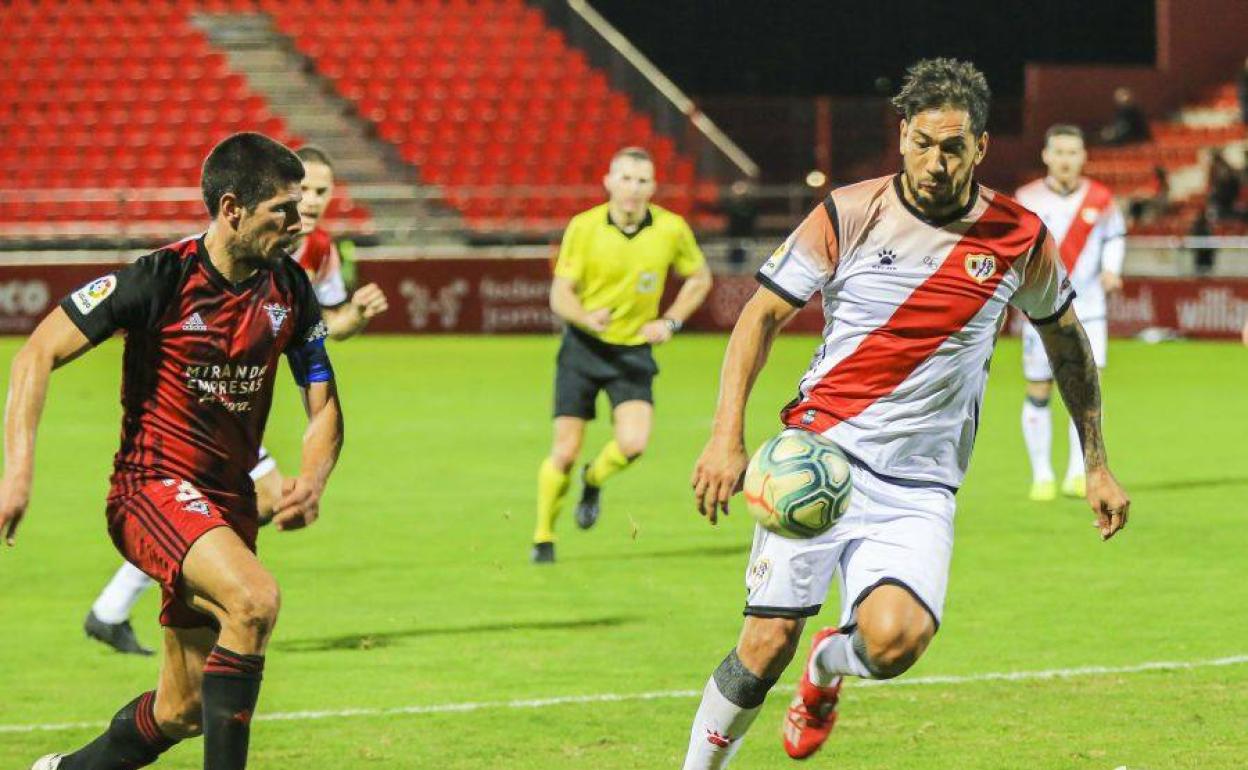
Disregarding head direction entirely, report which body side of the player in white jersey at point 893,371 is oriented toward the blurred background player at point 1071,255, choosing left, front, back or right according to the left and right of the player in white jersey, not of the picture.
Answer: back

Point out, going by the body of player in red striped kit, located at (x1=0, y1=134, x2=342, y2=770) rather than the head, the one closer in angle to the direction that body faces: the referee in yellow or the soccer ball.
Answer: the soccer ball

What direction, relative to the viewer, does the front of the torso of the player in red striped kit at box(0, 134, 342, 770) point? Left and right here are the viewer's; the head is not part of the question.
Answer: facing the viewer and to the right of the viewer

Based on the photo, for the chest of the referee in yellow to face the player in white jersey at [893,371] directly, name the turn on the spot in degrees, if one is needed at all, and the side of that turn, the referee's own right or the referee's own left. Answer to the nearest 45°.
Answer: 0° — they already face them

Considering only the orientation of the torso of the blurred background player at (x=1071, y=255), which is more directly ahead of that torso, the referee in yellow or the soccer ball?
the soccer ball

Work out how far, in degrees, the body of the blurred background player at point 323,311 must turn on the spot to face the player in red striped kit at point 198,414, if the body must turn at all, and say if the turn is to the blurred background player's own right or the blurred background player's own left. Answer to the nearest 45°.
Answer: approximately 45° to the blurred background player's own right

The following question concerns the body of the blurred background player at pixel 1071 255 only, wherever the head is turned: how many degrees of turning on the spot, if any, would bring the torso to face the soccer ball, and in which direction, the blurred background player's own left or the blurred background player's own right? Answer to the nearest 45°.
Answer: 0° — they already face it

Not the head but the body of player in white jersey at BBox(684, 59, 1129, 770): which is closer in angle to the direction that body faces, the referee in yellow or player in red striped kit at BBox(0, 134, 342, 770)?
the player in red striped kit

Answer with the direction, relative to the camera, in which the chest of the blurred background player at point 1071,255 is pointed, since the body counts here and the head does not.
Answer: toward the camera

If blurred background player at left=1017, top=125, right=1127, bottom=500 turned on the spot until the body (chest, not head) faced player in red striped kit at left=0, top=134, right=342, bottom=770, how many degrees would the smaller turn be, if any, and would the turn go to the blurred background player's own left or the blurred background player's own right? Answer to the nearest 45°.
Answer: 0° — they already face them

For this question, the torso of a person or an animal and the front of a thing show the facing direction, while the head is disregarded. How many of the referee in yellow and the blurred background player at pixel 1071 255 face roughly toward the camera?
2

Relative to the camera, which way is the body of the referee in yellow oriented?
toward the camera

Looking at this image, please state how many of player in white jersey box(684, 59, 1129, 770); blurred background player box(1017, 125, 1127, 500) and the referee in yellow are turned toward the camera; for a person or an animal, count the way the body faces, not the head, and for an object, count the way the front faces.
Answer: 3

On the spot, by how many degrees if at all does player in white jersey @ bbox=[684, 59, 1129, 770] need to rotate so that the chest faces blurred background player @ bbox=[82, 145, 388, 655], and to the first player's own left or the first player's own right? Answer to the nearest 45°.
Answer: approximately 135° to the first player's own right
